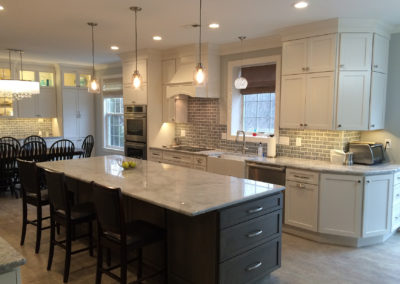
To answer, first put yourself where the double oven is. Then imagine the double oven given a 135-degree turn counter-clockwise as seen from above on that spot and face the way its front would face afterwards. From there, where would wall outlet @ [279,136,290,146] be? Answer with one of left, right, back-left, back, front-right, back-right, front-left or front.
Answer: front-right

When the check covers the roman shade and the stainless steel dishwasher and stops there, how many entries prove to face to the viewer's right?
0

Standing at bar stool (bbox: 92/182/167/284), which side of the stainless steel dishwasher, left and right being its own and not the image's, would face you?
front

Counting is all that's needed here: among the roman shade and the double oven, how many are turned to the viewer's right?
0

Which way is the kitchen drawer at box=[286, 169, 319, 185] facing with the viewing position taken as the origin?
facing the viewer and to the left of the viewer

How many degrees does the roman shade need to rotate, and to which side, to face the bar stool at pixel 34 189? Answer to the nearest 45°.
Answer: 0° — it already faces it

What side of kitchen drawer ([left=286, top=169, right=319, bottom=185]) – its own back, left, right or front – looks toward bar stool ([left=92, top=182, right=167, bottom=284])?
front

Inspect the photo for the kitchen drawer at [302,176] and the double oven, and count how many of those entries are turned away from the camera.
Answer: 0

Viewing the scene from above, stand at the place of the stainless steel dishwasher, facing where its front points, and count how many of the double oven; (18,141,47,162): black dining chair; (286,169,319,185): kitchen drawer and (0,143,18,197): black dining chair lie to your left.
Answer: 1

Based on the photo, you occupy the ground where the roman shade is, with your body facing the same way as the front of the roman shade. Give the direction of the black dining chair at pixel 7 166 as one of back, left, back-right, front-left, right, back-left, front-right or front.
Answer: front-right

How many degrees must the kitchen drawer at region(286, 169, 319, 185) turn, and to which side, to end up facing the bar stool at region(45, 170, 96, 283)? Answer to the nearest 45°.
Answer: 0° — it already faces it
